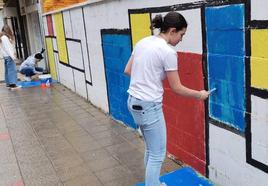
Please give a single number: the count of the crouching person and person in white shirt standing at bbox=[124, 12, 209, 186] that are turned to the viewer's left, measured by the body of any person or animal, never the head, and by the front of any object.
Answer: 0

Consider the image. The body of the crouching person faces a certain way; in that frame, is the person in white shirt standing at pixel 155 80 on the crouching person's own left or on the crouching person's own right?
on the crouching person's own right

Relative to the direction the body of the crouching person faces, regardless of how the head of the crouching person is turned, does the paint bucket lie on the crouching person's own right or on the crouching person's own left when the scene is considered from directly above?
on the crouching person's own right

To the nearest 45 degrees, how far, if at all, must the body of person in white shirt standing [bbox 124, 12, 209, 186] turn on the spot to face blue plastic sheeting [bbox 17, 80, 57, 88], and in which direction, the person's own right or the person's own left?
approximately 90° to the person's own left

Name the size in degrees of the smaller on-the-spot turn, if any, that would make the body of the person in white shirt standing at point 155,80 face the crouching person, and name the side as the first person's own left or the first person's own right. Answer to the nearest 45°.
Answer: approximately 90° to the first person's own left

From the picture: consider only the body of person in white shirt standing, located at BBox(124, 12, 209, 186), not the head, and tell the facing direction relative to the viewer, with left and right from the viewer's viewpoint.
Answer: facing away from the viewer and to the right of the viewer

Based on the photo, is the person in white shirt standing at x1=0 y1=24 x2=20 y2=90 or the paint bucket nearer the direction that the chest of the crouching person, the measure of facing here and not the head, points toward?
the paint bucket

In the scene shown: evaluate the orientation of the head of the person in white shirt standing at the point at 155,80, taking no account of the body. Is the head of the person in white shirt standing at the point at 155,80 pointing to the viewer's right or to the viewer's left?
to the viewer's right

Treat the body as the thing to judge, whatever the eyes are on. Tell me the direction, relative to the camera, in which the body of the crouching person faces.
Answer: to the viewer's right

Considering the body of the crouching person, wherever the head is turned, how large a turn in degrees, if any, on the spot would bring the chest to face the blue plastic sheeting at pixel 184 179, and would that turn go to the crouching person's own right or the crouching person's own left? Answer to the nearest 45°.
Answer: approximately 90° to the crouching person's own right

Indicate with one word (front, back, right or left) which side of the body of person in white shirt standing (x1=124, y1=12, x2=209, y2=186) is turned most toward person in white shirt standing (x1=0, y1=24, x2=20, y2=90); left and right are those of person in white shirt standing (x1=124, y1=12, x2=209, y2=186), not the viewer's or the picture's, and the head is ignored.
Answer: left
